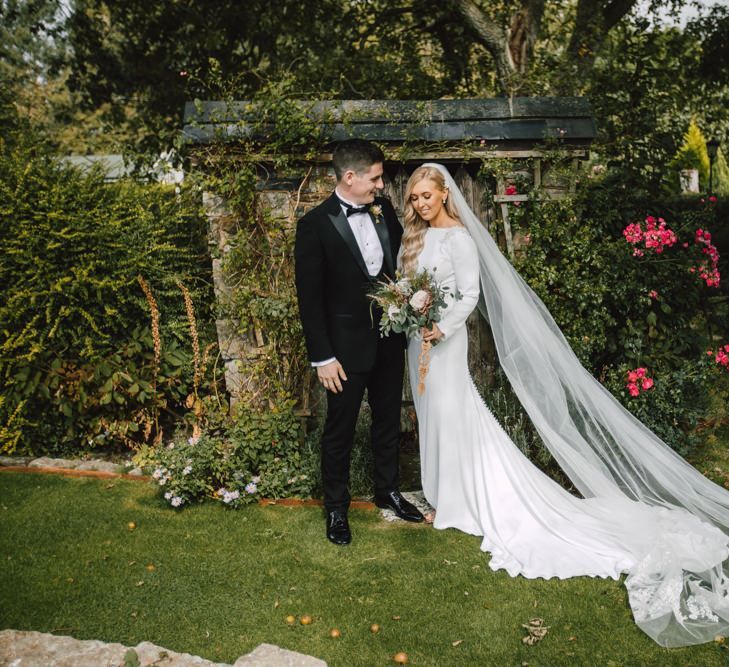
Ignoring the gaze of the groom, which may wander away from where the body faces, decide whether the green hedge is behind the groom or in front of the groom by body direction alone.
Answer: behind

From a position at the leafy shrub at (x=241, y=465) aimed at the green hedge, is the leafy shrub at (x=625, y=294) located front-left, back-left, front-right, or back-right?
back-right

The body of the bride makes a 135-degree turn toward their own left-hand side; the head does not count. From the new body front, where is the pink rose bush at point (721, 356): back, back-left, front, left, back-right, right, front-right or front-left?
front-left

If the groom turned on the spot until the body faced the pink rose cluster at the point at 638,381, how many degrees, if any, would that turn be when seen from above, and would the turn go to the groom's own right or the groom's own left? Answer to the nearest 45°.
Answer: approximately 45° to the groom's own left

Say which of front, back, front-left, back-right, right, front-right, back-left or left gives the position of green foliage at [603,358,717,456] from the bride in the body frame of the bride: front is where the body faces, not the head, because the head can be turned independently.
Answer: back

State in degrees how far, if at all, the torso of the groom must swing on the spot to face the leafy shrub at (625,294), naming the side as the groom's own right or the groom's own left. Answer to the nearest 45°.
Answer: approximately 90° to the groom's own left

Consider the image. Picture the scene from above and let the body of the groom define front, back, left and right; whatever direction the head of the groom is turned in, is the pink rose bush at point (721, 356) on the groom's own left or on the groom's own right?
on the groom's own left

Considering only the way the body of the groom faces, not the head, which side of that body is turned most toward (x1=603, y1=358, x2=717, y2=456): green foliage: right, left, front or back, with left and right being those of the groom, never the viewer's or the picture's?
left

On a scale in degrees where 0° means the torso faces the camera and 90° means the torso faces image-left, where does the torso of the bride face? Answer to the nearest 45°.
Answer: approximately 45°

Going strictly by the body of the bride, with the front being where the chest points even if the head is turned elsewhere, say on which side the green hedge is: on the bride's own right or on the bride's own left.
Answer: on the bride's own right

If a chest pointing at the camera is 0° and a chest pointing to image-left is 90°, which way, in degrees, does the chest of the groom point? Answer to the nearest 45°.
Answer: approximately 315°
